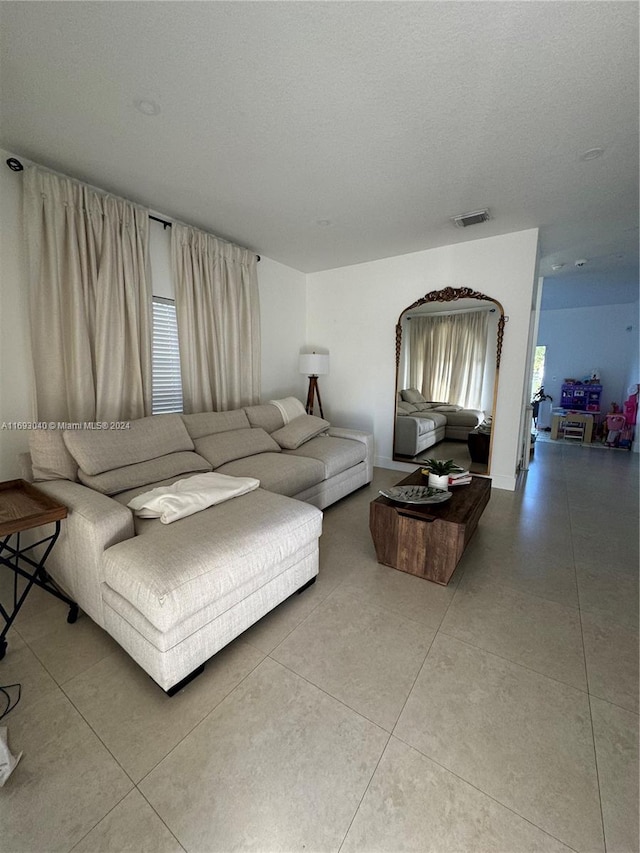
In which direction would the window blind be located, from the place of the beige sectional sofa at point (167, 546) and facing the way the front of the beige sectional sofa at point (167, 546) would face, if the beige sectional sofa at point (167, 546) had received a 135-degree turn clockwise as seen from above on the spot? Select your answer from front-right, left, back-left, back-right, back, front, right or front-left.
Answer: right

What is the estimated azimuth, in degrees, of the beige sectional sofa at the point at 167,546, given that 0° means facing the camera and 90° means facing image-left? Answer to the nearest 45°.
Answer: approximately 315°

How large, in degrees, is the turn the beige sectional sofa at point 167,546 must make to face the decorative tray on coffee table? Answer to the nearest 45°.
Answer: approximately 45° to its left

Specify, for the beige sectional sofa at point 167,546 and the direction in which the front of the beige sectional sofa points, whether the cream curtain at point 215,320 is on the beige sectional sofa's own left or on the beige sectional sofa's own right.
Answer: on the beige sectional sofa's own left

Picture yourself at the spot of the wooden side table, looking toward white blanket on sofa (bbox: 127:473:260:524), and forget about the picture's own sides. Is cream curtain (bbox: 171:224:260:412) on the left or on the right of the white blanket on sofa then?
left

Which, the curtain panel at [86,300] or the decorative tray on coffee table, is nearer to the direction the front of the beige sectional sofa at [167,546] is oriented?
the decorative tray on coffee table

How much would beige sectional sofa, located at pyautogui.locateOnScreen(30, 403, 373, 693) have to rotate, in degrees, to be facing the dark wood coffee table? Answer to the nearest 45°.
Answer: approximately 45° to its left

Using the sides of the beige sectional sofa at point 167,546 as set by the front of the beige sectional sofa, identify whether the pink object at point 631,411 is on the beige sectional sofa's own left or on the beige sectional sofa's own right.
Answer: on the beige sectional sofa's own left
